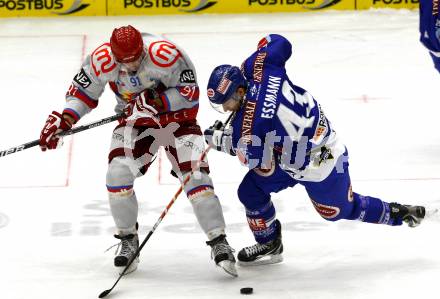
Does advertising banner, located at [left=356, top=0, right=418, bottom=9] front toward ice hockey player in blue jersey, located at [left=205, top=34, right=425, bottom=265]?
yes

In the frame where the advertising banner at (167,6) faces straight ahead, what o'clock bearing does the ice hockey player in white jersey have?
The ice hockey player in white jersey is roughly at 12 o'clock from the advertising banner.

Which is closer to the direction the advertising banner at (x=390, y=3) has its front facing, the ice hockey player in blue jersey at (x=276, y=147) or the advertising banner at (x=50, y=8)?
the ice hockey player in blue jersey

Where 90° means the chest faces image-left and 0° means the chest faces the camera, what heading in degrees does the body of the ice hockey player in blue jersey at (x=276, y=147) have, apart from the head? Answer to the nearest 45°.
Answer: approximately 90°

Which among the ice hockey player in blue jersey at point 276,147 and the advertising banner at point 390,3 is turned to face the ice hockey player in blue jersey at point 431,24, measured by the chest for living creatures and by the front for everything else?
the advertising banner

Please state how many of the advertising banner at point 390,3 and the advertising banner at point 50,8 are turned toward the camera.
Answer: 2

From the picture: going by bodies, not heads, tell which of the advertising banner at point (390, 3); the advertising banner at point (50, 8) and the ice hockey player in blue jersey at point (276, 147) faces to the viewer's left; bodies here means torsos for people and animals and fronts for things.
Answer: the ice hockey player in blue jersey

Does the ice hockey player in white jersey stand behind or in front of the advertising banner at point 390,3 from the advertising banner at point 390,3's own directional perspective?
in front

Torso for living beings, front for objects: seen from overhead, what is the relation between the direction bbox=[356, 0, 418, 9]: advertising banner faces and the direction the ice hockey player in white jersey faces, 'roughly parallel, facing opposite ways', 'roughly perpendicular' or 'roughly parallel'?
roughly parallel

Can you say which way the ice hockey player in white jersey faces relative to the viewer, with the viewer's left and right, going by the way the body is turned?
facing the viewer

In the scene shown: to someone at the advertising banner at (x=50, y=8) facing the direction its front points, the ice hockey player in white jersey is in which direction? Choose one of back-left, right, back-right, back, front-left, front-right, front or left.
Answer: front

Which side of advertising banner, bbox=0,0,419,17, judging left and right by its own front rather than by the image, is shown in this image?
front

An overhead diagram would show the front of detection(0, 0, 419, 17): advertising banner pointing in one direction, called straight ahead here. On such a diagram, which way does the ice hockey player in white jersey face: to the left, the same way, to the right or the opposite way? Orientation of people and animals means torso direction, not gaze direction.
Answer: the same way

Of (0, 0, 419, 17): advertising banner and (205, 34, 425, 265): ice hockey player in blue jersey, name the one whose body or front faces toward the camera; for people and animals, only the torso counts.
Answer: the advertising banner

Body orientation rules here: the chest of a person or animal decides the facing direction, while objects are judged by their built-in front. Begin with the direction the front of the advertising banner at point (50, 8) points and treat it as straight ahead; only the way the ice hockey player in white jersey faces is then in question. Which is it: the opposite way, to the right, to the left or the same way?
the same way
